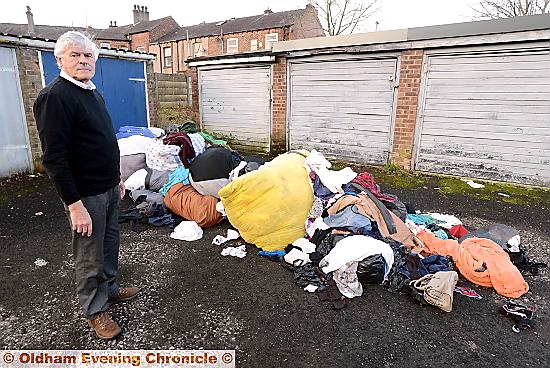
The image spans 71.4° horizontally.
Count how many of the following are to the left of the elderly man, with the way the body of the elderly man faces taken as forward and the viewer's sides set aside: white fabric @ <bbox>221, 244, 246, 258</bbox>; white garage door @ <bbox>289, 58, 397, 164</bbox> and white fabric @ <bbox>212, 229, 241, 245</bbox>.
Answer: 3

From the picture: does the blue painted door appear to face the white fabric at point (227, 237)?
yes

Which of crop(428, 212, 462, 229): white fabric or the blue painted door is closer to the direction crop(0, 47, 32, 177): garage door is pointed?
the white fabric

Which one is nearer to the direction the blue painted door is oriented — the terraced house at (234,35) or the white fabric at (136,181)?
the white fabric

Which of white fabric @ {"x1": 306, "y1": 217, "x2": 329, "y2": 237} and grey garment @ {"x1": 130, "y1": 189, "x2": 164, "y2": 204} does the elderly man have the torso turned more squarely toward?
the white fabric

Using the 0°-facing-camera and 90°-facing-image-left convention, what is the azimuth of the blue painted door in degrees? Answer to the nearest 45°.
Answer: approximately 0°

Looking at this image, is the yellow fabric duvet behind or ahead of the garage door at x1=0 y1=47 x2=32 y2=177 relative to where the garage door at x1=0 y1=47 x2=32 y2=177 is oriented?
ahead

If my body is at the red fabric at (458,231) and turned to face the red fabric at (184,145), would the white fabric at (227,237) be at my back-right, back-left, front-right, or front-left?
front-left

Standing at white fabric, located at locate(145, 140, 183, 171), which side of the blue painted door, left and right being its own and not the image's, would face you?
front

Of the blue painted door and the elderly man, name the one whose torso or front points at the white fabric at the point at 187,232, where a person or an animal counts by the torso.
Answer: the blue painted door

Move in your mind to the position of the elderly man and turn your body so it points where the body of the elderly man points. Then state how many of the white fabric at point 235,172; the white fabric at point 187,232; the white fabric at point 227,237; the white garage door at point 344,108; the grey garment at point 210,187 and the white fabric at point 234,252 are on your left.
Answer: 6

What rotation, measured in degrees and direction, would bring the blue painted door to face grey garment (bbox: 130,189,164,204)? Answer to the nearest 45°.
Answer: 0° — it already faces it

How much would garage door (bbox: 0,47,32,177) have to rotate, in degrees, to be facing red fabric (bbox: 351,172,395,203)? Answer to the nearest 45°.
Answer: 0° — it already faces it

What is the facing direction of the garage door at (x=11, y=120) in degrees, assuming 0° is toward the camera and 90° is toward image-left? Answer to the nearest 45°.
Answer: approximately 315°

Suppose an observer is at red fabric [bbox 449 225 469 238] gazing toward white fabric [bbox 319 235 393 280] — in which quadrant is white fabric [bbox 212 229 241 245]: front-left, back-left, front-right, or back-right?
front-right

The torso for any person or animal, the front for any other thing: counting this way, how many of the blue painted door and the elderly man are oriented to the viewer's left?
0
